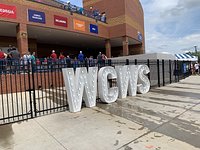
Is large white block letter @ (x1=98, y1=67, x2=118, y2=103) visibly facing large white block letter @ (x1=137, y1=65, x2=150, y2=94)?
no

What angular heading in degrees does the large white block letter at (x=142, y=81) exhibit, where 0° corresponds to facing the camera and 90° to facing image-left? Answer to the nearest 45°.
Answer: approximately 315°

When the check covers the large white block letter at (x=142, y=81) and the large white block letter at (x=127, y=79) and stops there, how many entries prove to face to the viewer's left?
0

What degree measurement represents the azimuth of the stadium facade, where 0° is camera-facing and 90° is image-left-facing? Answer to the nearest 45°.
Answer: approximately 315°

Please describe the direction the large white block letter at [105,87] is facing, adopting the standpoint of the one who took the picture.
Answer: facing the viewer and to the right of the viewer

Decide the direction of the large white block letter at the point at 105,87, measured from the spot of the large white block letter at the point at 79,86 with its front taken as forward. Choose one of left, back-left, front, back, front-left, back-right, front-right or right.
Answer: left

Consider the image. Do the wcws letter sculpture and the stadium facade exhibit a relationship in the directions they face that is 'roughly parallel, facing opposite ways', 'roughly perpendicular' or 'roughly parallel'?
roughly parallel

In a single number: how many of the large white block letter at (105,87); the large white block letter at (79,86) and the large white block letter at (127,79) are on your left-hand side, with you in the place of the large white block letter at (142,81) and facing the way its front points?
0

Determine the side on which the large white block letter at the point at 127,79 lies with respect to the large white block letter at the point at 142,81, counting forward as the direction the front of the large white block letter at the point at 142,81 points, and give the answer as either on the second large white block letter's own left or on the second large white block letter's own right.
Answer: on the second large white block letter's own right

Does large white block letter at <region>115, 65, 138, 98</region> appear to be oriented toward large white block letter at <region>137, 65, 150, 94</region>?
no

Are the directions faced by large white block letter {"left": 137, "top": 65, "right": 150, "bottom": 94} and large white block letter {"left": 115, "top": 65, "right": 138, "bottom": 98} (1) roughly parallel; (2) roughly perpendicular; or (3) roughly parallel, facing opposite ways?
roughly parallel

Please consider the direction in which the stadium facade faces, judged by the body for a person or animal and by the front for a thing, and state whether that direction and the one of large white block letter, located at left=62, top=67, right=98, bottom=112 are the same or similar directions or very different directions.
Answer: same or similar directions

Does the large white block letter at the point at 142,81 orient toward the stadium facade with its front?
no

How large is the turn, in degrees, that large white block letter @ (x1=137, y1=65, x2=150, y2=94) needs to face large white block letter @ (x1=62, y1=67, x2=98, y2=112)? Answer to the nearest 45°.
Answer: approximately 90° to its right

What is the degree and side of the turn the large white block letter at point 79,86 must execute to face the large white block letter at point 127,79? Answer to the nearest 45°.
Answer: approximately 90° to its left

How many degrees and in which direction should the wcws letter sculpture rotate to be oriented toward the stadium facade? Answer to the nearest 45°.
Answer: approximately 135° to its left

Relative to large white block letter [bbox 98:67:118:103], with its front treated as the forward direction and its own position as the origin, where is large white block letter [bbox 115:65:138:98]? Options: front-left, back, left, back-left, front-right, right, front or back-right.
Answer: left

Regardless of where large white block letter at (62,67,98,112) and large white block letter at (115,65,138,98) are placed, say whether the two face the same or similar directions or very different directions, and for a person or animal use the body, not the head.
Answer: same or similar directions
